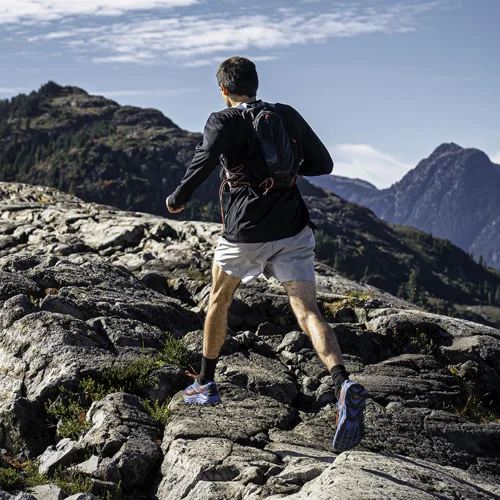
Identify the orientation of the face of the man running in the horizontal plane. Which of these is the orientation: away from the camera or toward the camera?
away from the camera

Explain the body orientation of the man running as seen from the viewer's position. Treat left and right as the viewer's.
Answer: facing away from the viewer and to the left of the viewer

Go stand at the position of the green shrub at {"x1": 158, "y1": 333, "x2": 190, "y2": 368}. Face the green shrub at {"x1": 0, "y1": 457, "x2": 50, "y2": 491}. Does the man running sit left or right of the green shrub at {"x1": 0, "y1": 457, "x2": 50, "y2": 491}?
left

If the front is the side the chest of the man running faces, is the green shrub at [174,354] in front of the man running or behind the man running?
in front
